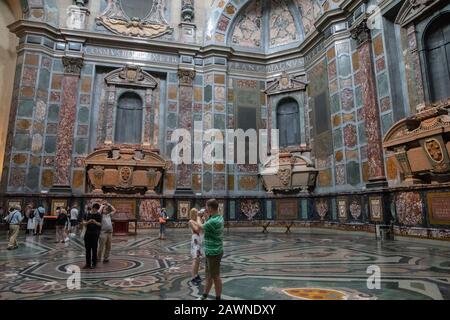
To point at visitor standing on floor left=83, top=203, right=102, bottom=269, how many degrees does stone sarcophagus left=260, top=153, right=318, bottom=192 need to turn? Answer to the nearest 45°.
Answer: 0° — it already faces them

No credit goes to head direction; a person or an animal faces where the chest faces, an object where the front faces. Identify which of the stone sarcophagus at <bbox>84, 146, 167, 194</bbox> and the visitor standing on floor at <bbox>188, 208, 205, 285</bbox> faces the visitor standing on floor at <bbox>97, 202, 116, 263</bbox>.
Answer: the stone sarcophagus

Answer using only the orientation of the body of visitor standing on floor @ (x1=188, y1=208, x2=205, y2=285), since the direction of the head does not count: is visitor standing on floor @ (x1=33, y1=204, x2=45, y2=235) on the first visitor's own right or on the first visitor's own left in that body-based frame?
on the first visitor's own left

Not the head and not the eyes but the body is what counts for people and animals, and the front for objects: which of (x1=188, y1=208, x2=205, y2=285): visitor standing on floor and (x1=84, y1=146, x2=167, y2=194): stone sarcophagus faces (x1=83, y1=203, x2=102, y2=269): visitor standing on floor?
the stone sarcophagus

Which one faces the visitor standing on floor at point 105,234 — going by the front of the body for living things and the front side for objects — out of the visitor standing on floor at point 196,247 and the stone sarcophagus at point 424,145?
the stone sarcophagus

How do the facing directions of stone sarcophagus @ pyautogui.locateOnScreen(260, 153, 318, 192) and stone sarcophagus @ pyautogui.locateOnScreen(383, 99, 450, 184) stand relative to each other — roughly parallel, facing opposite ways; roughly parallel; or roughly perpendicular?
roughly perpendicular

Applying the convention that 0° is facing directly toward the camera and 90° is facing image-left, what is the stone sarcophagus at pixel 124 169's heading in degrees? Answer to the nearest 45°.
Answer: approximately 0°
